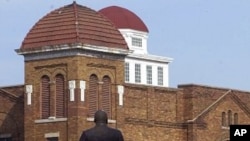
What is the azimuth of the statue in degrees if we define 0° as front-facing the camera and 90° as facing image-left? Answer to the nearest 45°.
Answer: approximately 180°

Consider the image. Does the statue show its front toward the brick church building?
yes
